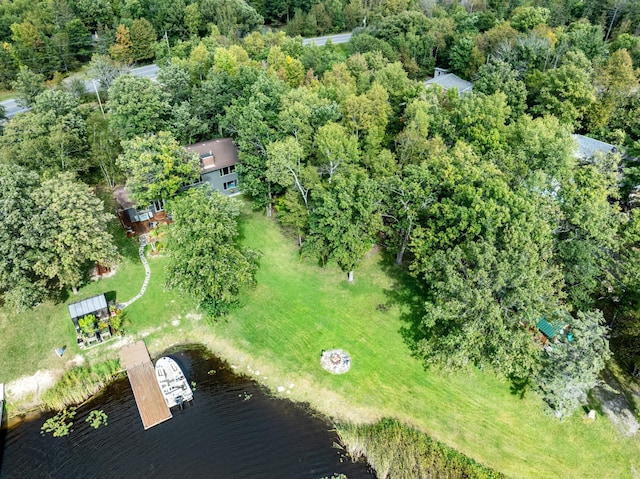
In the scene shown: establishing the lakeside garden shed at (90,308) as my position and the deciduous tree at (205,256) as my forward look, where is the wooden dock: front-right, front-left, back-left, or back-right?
front-right

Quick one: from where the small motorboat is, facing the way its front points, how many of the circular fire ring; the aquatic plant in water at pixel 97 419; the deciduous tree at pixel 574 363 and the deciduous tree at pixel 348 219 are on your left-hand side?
1

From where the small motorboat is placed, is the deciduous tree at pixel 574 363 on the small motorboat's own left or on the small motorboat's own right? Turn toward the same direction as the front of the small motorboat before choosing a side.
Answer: on the small motorboat's own right

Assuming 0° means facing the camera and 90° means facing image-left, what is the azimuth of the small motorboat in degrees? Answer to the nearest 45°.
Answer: approximately 180°

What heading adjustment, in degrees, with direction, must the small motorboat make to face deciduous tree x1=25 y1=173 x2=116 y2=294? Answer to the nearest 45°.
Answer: approximately 45° to its left

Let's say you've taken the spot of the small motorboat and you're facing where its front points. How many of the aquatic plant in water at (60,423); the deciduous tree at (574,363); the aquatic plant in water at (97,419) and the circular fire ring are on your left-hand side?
2

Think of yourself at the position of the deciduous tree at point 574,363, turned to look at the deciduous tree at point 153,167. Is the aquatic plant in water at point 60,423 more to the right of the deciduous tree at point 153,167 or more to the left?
left

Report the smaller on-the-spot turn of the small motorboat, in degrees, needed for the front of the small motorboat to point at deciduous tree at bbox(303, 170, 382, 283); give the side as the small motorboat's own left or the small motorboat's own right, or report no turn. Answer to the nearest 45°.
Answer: approximately 90° to the small motorboat's own right

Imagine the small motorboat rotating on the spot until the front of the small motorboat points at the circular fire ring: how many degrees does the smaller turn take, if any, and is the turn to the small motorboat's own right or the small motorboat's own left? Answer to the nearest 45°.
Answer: approximately 90° to the small motorboat's own right

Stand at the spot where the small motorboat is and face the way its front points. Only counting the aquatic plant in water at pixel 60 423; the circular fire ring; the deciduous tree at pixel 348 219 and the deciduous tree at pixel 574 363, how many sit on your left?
1

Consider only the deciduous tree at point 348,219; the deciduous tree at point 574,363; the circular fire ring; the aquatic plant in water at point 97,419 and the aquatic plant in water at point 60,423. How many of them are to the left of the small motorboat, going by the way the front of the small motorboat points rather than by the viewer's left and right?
2

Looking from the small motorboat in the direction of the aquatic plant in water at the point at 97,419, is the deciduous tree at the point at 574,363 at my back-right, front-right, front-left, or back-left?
back-left

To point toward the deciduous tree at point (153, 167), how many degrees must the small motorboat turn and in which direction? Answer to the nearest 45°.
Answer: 0° — it already faces it

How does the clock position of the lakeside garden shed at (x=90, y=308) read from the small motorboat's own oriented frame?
The lakeside garden shed is roughly at 11 o'clock from the small motorboat.

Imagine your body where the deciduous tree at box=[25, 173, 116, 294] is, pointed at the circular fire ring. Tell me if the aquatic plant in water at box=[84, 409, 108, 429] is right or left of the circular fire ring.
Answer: right

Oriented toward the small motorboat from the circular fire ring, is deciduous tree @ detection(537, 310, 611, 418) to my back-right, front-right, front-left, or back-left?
back-left

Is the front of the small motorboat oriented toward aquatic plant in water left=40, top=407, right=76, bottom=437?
no

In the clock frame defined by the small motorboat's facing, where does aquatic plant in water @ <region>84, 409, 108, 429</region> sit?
The aquatic plant in water is roughly at 9 o'clock from the small motorboat.

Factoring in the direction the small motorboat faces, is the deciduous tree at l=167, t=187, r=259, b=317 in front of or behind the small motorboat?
in front
